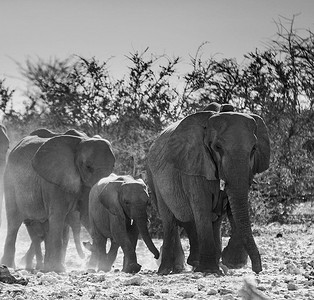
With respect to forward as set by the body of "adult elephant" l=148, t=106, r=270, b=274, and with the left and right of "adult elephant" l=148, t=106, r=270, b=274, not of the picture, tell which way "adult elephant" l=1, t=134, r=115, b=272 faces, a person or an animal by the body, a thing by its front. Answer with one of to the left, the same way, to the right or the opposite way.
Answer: the same way

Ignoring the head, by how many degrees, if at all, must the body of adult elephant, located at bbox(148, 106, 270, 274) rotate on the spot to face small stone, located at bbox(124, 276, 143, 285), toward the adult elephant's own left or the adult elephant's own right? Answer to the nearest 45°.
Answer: approximately 90° to the adult elephant's own right

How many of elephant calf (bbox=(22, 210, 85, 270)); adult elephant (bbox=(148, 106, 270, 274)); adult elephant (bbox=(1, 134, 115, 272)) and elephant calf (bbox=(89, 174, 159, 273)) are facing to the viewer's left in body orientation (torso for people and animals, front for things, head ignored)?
0

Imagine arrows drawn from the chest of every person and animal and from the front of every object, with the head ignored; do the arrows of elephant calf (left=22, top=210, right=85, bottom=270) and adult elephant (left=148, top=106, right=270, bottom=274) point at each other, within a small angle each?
no

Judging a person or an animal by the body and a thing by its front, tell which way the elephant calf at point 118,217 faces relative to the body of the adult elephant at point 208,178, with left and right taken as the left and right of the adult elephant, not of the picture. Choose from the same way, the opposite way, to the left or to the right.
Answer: the same way

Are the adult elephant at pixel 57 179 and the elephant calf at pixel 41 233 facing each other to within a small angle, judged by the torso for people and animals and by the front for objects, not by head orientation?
no

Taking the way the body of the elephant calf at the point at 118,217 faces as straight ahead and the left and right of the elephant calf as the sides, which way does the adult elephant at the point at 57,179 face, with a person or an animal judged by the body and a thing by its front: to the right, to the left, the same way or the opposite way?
the same way

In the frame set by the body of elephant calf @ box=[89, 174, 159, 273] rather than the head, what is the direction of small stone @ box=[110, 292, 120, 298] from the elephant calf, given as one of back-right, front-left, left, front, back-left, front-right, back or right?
front-right

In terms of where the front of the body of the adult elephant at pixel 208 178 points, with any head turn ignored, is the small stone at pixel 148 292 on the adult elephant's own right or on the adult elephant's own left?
on the adult elephant's own right

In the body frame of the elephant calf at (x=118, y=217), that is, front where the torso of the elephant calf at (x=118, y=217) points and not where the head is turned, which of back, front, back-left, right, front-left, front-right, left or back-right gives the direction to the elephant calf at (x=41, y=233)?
back

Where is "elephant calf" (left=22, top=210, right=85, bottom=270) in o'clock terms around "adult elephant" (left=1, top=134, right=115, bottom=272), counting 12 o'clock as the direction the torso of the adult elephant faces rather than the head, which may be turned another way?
The elephant calf is roughly at 7 o'clock from the adult elephant.

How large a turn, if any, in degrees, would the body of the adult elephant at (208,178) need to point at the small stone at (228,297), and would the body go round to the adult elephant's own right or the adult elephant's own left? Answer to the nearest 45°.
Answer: approximately 45° to the adult elephant's own right

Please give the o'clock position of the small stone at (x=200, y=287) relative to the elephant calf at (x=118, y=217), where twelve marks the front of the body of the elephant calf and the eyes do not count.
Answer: The small stone is roughly at 1 o'clock from the elephant calf.

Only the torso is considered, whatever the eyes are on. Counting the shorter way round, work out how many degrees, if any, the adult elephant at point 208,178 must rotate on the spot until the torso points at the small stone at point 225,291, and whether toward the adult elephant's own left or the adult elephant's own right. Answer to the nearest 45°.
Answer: approximately 45° to the adult elephant's own right

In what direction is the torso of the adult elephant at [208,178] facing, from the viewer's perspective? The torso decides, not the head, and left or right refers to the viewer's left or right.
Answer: facing the viewer and to the right of the viewer
